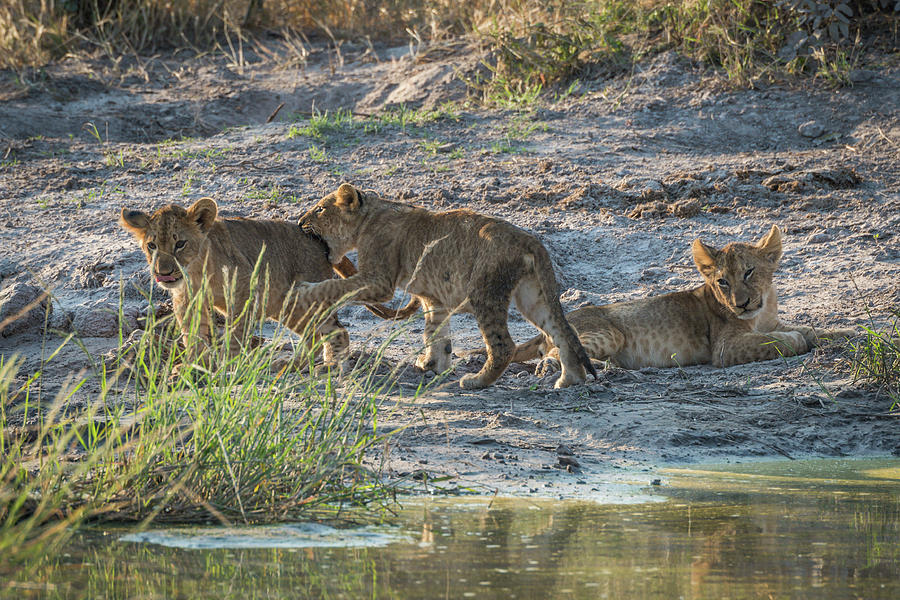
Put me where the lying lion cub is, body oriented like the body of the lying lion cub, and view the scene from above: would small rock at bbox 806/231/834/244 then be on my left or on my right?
on my left

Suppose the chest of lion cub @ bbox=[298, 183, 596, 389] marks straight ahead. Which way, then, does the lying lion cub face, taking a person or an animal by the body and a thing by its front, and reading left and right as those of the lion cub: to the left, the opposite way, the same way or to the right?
the opposite way

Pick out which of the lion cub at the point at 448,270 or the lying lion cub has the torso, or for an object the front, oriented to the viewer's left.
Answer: the lion cub

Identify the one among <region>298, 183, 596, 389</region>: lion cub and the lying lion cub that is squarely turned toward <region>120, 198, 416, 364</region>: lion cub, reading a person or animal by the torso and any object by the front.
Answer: <region>298, 183, 596, 389</region>: lion cub

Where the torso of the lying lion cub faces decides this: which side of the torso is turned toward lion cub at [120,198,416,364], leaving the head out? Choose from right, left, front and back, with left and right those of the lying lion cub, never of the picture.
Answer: back

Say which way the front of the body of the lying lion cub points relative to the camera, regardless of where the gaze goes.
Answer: to the viewer's right

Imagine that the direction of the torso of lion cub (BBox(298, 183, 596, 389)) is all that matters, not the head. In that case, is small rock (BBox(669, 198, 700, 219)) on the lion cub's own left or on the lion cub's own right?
on the lion cub's own right

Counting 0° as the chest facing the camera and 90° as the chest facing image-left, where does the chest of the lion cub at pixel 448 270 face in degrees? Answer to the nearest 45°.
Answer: approximately 90°

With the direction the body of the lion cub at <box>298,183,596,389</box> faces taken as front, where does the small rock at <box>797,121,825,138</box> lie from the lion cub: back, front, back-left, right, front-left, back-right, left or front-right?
back-right

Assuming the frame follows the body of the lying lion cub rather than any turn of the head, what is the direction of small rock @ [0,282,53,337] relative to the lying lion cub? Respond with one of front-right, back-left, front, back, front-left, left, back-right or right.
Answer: back
